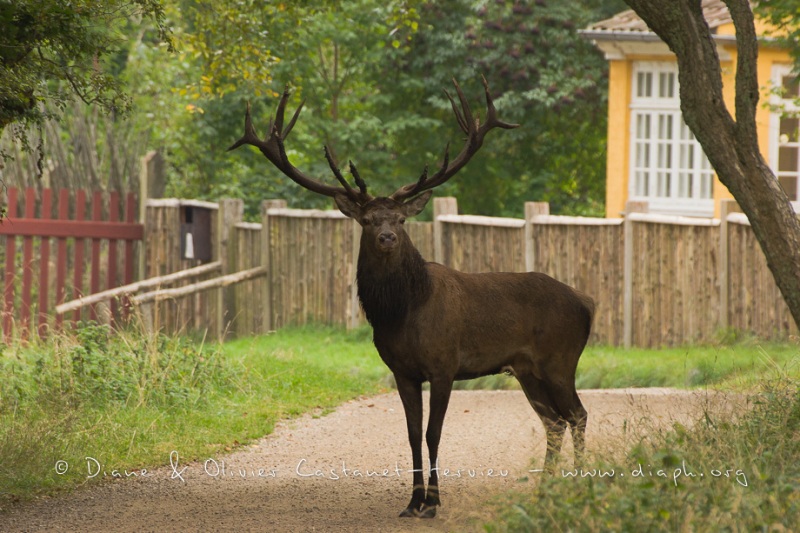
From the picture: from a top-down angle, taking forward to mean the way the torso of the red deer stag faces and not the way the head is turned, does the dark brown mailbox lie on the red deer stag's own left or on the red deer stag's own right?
on the red deer stag's own right

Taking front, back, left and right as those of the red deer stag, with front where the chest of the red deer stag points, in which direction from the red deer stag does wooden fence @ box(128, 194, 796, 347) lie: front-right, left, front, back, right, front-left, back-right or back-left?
back-right

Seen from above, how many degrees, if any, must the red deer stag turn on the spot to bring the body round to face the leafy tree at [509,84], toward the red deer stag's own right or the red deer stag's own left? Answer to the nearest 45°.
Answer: approximately 135° to the red deer stag's own right

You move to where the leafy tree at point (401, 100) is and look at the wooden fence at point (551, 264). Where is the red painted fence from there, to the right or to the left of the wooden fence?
right

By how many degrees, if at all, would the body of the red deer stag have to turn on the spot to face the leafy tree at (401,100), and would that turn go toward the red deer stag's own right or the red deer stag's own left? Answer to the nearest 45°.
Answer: approximately 135° to the red deer stag's own right

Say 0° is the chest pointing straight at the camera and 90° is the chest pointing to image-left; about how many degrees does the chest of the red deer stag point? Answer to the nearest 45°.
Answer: approximately 45°

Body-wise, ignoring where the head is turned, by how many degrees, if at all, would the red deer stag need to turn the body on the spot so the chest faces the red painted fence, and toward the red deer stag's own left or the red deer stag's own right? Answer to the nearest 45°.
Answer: approximately 90° to the red deer stag's own right
